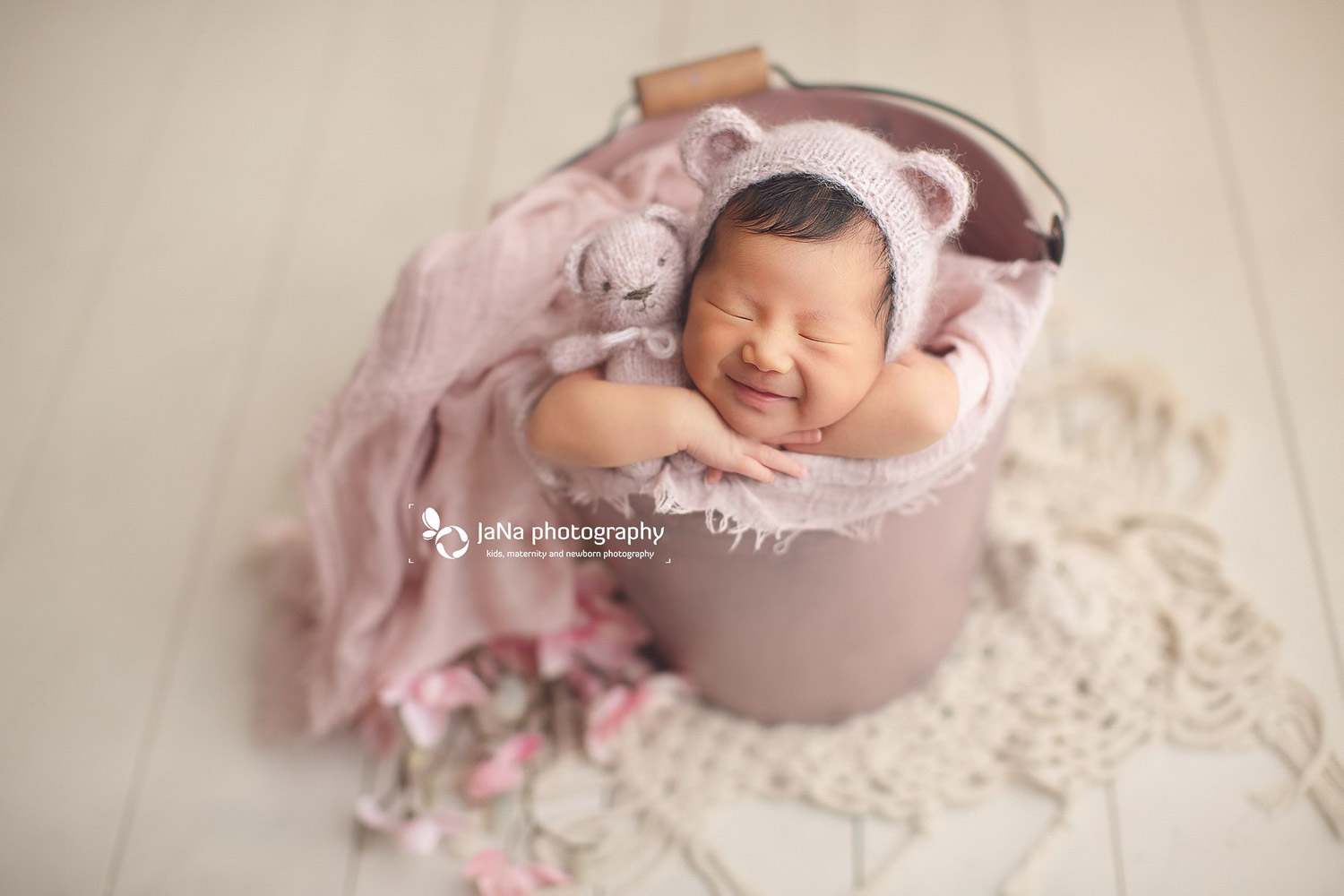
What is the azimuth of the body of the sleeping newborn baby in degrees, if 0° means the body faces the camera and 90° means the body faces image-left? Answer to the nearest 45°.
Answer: approximately 0°
